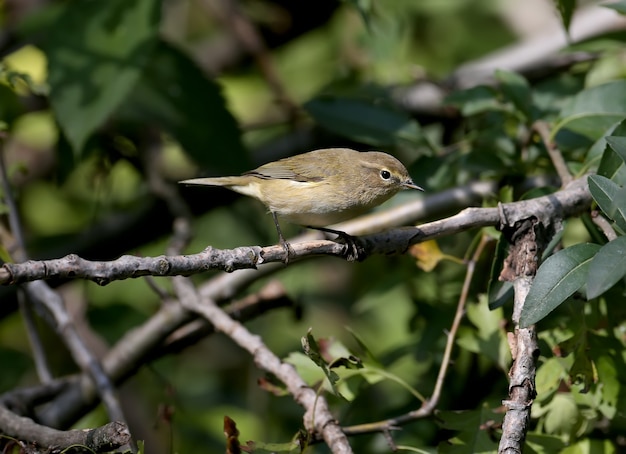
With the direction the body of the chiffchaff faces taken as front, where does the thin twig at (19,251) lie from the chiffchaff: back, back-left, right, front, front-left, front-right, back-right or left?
back

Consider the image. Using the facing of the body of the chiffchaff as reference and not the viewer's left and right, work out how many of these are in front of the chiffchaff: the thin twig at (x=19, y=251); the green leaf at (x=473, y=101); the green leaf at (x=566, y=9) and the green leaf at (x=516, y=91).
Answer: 3

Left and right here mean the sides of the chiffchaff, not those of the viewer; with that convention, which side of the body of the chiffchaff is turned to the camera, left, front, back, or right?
right

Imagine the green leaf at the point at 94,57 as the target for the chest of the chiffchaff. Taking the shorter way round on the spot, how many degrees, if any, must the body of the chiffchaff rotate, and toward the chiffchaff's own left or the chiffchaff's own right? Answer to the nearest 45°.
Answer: approximately 135° to the chiffchaff's own left

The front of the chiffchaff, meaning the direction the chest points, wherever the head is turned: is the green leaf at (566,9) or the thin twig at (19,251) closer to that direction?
the green leaf

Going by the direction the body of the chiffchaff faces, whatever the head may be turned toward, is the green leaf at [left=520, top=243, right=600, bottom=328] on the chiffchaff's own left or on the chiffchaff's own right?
on the chiffchaff's own right

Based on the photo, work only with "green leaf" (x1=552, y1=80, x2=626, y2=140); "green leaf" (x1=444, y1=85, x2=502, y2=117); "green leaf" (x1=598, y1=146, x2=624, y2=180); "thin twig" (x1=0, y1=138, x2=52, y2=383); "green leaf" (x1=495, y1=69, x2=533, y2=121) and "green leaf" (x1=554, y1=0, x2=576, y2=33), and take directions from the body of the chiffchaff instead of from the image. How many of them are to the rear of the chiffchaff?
1

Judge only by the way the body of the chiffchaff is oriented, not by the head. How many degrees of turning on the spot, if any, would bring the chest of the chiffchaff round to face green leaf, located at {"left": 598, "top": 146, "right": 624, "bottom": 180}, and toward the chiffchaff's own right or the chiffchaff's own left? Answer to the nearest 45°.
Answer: approximately 45° to the chiffchaff's own right

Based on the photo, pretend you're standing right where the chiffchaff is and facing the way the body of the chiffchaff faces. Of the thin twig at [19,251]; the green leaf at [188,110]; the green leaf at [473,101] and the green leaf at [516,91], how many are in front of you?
2

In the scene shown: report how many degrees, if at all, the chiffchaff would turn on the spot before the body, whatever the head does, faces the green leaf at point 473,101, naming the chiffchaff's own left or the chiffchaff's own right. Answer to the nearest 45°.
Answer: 0° — it already faces it

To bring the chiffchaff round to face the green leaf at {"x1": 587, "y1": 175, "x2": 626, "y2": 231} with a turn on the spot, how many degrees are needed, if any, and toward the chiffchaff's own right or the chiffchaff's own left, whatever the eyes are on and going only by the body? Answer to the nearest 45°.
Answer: approximately 45° to the chiffchaff's own right
